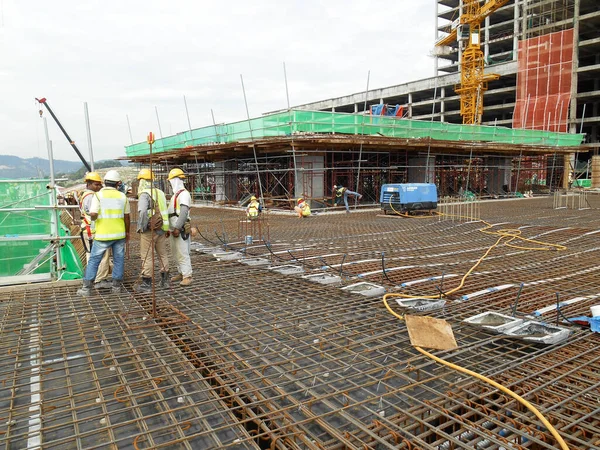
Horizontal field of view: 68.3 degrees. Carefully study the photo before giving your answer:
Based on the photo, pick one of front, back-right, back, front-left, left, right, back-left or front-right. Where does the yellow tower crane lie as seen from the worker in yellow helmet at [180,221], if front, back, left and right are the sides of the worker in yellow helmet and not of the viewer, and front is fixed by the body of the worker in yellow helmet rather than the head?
back-right

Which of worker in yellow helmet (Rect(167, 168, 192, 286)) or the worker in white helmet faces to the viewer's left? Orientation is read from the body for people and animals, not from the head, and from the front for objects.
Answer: the worker in yellow helmet

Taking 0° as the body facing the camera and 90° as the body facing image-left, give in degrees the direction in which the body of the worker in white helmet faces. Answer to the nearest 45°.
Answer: approximately 180°

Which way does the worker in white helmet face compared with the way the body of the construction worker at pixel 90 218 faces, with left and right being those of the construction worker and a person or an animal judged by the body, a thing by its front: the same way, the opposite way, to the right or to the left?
to the left

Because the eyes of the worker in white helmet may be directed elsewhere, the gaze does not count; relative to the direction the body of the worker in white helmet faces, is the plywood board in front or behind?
behind

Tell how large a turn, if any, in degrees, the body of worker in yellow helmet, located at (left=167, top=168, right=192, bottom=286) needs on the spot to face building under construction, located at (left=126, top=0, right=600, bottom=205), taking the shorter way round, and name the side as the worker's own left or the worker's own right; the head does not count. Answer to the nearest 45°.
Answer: approximately 135° to the worker's own right

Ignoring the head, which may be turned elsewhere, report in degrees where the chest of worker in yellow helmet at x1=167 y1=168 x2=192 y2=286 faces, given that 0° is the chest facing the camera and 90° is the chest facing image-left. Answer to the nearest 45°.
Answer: approximately 90°

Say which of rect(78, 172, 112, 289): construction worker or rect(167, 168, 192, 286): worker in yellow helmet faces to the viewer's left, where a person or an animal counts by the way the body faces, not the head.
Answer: the worker in yellow helmet

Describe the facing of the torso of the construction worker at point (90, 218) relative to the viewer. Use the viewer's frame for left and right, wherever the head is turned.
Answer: facing to the right of the viewer
